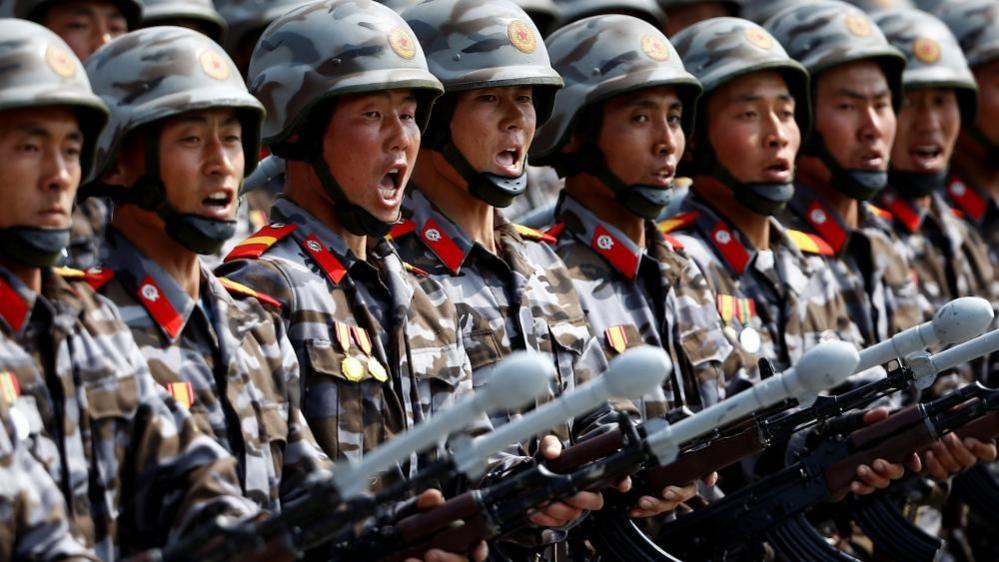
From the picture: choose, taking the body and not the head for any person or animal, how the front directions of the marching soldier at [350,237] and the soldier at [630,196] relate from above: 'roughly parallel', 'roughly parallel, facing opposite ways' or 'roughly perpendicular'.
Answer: roughly parallel

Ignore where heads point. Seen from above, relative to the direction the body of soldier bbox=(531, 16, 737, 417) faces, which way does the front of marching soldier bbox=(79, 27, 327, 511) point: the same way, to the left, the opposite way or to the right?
the same way

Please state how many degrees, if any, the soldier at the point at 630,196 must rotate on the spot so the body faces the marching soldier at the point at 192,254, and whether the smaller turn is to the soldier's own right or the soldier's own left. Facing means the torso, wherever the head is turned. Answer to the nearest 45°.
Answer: approximately 90° to the soldier's own right

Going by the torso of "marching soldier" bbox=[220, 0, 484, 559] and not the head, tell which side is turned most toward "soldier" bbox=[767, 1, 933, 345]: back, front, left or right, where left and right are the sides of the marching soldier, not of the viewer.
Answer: left

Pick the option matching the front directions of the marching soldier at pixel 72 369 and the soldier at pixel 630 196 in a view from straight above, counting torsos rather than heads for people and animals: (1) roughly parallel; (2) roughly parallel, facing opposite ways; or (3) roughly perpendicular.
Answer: roughly parallel

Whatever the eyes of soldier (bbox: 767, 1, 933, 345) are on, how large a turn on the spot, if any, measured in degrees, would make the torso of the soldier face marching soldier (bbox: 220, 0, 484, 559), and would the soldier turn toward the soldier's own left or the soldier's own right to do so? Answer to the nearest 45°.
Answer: approximately 90° to the soldier's own right

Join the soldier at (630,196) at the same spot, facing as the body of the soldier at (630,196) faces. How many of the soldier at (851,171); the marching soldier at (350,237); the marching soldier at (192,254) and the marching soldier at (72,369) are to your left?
1

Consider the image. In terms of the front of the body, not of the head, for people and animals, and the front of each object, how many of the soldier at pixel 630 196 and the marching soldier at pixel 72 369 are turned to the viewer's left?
0

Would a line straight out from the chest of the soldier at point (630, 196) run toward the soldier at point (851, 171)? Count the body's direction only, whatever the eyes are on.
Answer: no

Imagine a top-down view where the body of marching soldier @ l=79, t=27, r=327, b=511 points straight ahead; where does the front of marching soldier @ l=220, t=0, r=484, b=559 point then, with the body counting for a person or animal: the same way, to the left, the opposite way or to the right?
the same way

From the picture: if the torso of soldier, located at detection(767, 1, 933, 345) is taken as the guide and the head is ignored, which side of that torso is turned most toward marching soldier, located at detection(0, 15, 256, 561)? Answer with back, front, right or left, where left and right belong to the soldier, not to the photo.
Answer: right
